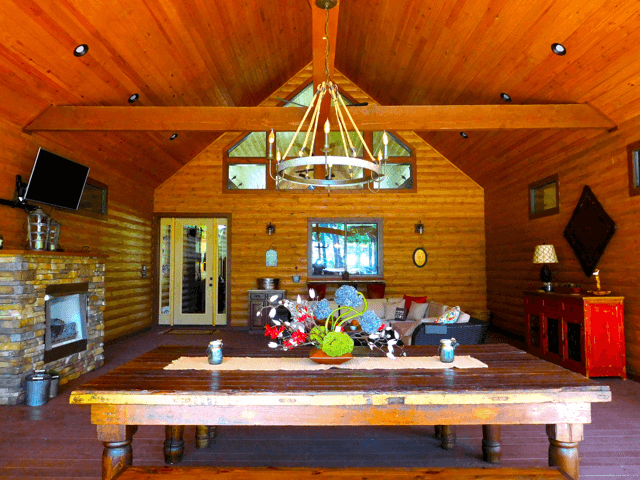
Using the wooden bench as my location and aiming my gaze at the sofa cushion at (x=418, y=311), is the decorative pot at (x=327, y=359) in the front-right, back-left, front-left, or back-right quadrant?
front-left

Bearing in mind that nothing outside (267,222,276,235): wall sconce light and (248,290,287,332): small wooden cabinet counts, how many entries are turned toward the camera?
2

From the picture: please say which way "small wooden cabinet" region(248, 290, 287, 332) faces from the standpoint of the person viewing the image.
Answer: facing the viewer

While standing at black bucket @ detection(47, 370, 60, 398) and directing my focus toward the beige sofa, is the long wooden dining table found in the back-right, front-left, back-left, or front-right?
front-right

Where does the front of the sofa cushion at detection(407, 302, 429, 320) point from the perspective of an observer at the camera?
facing the viewer and to the left of the viewer

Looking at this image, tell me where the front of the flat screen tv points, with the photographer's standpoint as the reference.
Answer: facing the viewer and to the right of the viewer

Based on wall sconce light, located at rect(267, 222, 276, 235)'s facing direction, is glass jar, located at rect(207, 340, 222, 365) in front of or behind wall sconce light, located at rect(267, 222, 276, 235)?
in front

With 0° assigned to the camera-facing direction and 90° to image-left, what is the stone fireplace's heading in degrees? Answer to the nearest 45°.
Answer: approximately 315°

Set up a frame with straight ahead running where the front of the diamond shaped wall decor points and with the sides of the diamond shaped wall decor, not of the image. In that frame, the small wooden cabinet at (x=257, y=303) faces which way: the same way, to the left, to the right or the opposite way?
to the left

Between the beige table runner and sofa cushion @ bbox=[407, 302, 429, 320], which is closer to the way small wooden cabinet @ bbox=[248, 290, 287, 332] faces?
the beige table runner

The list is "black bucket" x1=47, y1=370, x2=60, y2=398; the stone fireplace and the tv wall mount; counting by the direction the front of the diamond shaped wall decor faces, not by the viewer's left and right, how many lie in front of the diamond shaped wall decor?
3

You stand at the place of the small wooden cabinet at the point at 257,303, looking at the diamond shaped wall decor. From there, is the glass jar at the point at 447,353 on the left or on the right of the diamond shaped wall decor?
right

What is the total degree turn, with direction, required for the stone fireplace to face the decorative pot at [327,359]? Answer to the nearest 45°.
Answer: approximately 45° to its right

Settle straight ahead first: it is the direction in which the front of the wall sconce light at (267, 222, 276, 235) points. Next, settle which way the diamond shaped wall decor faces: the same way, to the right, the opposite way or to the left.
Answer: to the right

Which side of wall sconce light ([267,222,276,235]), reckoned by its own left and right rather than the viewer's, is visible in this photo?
front

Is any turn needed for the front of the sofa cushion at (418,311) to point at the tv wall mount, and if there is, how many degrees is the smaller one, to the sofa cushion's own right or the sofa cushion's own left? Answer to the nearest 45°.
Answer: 0° — it already faces it

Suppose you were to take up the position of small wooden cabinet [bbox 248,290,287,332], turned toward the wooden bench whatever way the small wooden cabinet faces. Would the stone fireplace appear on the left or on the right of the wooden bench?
right

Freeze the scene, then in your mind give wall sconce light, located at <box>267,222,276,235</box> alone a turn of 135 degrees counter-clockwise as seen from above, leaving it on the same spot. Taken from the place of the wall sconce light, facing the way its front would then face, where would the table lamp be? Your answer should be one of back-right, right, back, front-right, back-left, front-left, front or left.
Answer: right
